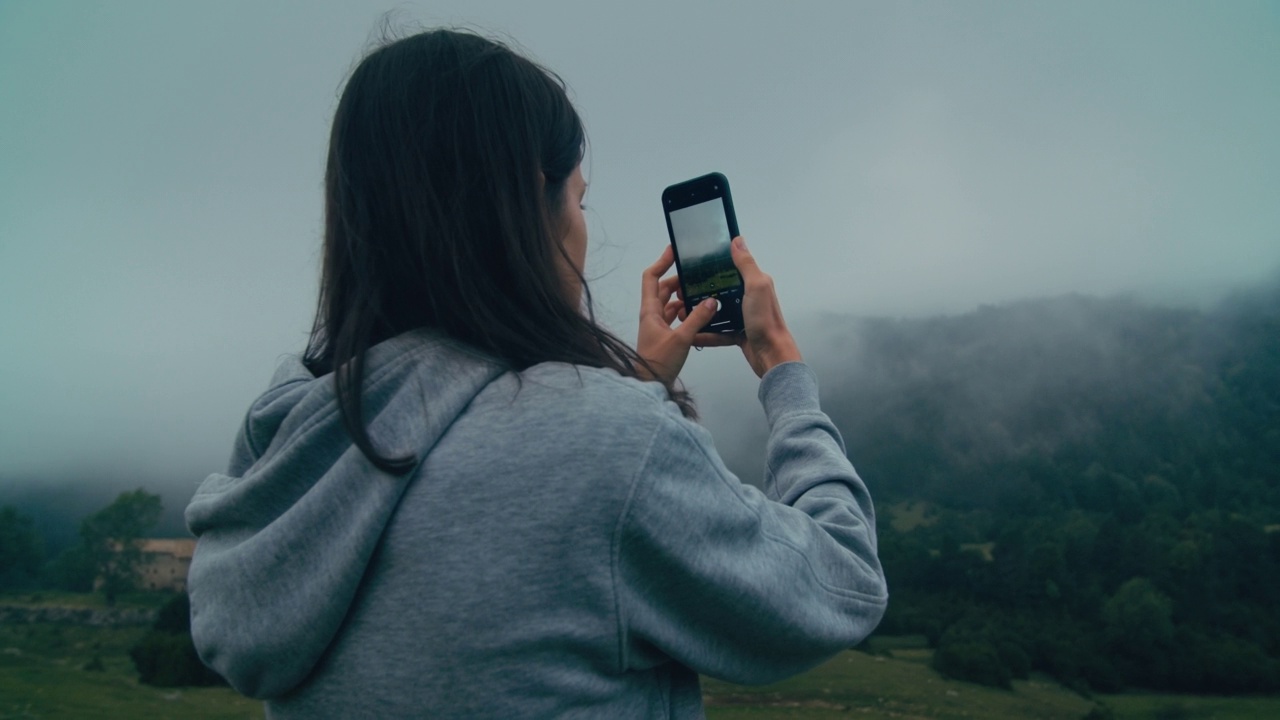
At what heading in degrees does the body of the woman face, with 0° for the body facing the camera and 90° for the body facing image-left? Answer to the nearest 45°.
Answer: approximately 225°

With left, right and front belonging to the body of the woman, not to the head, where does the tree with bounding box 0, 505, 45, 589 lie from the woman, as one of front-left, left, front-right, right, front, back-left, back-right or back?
left

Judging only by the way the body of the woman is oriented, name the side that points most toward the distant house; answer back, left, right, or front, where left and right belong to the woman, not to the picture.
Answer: left

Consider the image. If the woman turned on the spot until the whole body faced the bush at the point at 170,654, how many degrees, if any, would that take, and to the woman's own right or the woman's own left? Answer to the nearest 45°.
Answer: approximately 90° to the woman's own left

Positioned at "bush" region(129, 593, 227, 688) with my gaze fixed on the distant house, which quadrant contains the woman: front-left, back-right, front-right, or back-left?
back-right

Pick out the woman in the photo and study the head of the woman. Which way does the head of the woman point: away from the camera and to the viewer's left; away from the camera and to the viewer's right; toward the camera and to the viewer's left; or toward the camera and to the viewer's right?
away from the camera and to the viewer's right
